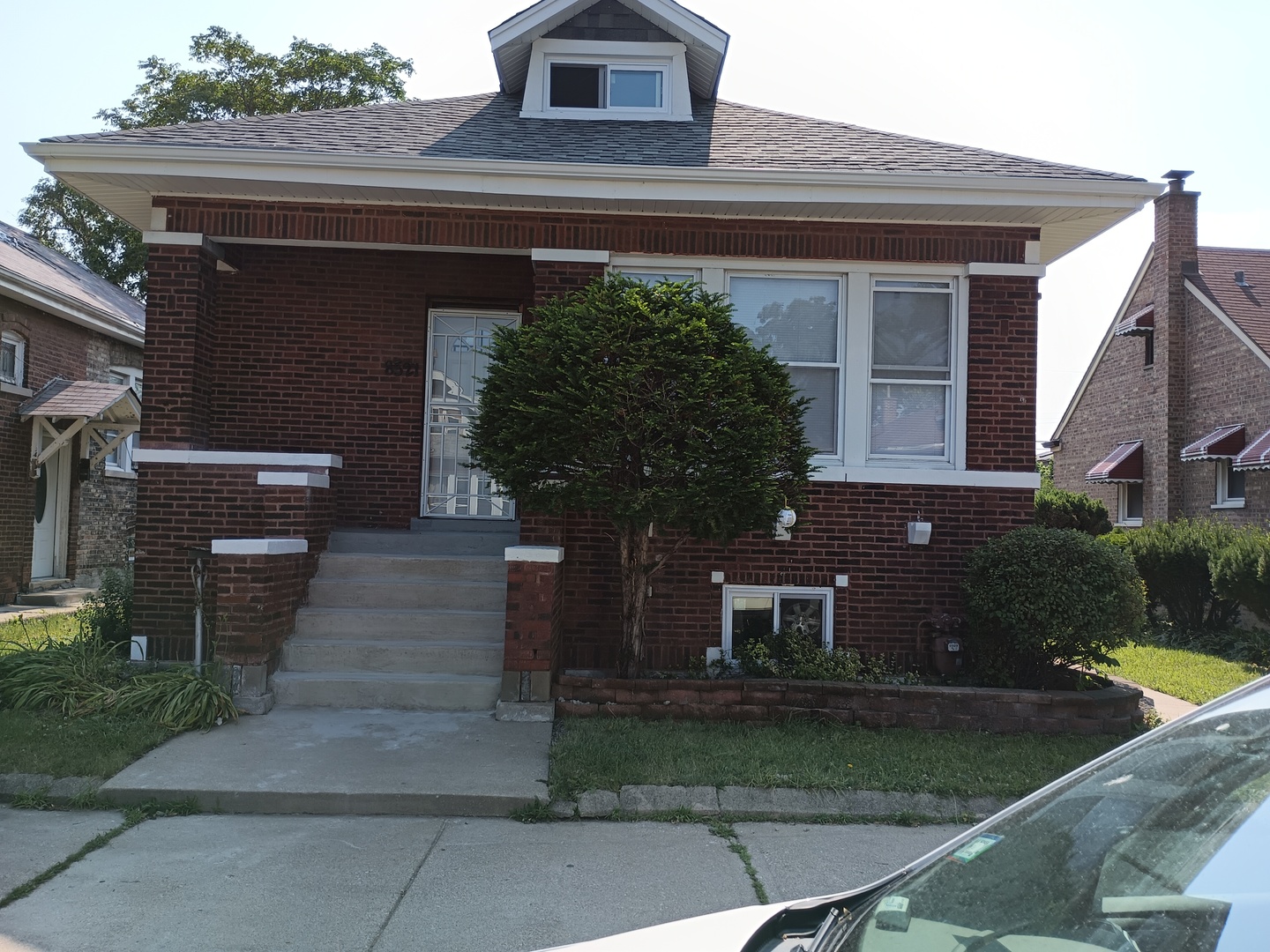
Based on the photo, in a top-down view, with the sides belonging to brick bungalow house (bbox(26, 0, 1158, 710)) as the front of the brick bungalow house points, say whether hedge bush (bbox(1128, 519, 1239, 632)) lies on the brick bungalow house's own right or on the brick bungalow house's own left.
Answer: on the brick bungalow house's own left

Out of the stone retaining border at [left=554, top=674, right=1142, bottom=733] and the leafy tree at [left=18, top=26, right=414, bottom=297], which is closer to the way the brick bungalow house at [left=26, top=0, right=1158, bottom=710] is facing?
the stone retaining border

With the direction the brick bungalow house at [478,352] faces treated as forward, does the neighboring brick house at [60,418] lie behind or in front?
behind

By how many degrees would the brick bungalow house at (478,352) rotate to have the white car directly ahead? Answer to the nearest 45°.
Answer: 0° — it already faces it

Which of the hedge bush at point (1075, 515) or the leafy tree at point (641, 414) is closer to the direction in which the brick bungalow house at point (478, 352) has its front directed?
the leafy tree

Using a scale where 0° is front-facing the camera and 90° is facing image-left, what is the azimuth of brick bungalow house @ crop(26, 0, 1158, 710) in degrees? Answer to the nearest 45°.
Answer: approximately 0°

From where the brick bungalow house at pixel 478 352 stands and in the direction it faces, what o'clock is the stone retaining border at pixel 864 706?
The stone retaining border is roughly at 10 o'clock from the brick bungalow house.

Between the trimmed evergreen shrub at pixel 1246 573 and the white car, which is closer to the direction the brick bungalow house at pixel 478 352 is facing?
the white car

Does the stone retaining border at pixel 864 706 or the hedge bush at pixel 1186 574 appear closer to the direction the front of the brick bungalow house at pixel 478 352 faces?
the stone retaining border
